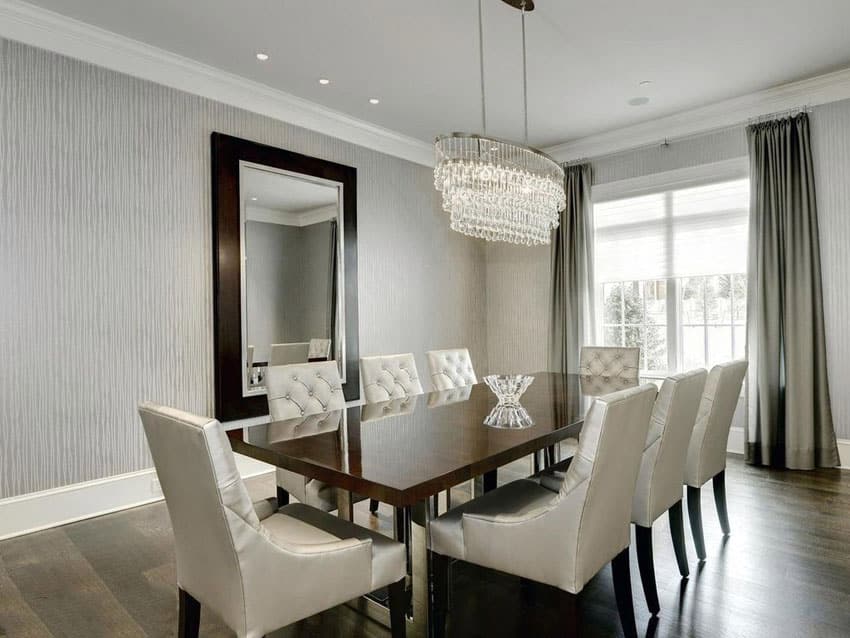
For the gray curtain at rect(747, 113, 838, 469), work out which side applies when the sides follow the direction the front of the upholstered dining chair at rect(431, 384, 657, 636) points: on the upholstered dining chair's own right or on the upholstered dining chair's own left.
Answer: on the upholstered dining chair's own right

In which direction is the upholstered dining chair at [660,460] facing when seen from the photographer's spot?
facing away from the viewer and to the left of the viewer

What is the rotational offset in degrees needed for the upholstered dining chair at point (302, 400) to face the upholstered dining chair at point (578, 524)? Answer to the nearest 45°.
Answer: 0° — it already faces it

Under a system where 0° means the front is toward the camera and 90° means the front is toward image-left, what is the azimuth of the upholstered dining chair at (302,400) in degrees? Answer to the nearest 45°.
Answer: approximately 315°

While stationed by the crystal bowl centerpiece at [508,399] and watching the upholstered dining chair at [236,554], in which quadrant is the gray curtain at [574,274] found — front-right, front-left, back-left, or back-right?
back-right

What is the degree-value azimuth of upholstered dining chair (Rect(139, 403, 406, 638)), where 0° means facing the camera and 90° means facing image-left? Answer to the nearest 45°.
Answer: approximately 225°

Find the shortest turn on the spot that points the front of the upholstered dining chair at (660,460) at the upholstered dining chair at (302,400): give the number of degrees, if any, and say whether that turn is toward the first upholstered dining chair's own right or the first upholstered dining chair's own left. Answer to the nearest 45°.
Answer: approximately 45° to the first upholstered dining chair's own left

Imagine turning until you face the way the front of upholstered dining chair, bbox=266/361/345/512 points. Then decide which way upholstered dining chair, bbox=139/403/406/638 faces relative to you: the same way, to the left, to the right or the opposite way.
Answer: to the left

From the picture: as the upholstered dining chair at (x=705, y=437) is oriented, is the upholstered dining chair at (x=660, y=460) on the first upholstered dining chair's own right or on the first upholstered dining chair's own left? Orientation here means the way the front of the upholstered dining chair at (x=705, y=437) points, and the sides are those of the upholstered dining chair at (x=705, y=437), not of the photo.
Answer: on the first upholstered dining chair's own left

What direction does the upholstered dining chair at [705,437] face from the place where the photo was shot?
facing away from the viewer and to the left of the viewer

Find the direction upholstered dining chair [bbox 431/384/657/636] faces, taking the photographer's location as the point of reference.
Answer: facing away from the viewer and to the left of the viewer
